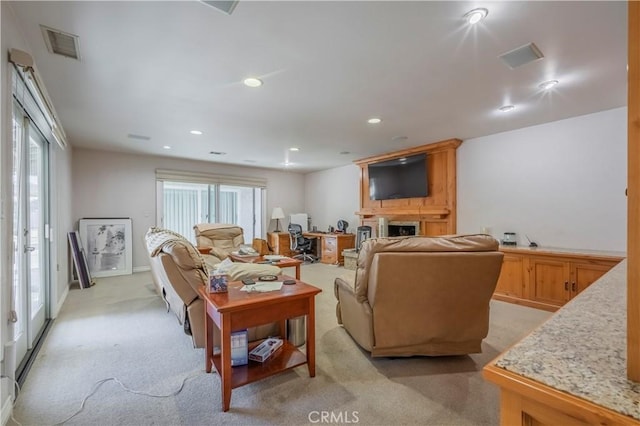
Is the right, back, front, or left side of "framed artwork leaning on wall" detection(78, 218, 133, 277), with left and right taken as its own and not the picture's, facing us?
front

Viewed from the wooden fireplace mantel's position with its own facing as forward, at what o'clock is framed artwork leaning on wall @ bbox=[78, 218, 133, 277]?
The framed artwork leaning on wall is roughly at 1 o'clock from the wooden fireplace mantel.

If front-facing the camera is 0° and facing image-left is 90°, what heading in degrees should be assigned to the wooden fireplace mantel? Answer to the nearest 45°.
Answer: approximately 45°

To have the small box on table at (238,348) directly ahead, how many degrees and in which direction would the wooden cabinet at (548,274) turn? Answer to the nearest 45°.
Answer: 0° — it already faces it

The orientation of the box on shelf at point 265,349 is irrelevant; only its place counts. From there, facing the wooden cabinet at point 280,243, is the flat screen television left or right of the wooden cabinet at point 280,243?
right

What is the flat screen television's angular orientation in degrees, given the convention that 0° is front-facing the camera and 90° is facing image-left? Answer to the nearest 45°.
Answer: approximately 45°

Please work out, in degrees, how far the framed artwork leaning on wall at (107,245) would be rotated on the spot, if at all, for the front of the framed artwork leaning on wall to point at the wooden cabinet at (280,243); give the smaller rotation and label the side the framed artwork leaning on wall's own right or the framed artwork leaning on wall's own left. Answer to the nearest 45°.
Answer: approximately 90° to the framed artwork leaning on wall's own left

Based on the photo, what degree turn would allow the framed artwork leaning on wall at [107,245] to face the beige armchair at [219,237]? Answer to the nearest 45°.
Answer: approximately 45° to its left

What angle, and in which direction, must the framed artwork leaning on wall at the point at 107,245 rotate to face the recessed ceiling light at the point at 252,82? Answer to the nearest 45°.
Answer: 0° — it already faces it

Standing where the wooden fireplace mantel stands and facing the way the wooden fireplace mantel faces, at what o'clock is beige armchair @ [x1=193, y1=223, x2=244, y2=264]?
The beige armchair is roughly at 1 o'clock from the wooden fireplace mantel.

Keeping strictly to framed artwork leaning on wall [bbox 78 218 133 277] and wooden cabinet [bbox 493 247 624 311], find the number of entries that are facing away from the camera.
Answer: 0

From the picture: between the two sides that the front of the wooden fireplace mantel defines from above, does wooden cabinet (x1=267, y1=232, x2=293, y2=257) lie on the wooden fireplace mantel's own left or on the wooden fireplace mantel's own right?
on the wooden fireplace mantel's own right

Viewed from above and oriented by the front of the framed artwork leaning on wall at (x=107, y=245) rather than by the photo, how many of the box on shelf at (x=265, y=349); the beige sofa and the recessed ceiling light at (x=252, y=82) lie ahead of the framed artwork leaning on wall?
3

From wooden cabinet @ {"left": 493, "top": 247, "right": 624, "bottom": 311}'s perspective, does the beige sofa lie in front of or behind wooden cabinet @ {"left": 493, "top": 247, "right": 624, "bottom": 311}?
in front

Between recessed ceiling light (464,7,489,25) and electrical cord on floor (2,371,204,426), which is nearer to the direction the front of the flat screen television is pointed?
the electrical cord on floor
